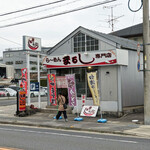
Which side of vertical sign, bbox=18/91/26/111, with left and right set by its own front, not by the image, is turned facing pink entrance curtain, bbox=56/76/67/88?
left

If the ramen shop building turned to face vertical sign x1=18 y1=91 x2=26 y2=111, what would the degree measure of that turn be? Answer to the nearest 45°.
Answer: approximately 45° to its right

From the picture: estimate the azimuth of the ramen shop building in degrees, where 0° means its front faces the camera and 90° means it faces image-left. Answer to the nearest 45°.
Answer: approximately 45°

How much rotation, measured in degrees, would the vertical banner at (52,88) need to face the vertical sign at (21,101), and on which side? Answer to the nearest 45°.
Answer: approximately 90° to its right

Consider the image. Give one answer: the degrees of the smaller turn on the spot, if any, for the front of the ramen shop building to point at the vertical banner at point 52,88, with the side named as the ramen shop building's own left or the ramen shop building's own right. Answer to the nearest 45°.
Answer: approximately 45° to the ramen shop building's own right

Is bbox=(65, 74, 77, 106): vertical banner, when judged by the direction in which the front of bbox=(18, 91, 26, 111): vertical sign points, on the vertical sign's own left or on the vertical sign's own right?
on the vertical sign's own left

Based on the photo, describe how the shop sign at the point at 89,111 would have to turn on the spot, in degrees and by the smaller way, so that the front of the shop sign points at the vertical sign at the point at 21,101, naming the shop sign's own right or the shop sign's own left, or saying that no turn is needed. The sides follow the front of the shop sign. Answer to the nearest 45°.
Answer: approximately 90° to the shop sign's own right

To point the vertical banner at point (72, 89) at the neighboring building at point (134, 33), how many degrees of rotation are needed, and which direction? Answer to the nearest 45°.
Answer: approximately 135° to its left

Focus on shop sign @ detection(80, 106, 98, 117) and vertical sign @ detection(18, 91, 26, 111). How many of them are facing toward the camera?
2

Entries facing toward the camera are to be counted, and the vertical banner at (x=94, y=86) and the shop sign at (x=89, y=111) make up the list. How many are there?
2
